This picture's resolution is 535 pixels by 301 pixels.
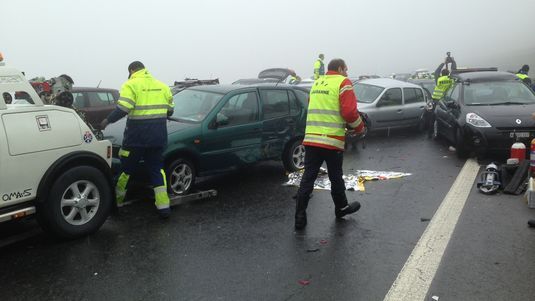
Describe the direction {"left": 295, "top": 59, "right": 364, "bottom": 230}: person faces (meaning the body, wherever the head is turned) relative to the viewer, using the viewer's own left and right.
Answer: facing away from the viewer and to the right of the viewer

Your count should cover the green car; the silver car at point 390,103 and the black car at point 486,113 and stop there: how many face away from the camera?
0

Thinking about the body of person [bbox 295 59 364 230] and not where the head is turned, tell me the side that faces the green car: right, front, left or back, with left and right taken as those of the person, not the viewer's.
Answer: left

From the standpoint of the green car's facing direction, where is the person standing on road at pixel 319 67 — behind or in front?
behind

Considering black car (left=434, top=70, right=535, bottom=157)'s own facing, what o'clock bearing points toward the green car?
The green car is roughly at 3 o'clock from the black car.

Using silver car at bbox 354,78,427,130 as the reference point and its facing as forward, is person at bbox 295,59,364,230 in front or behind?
in front

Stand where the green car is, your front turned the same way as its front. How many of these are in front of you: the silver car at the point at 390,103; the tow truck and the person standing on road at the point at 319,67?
1

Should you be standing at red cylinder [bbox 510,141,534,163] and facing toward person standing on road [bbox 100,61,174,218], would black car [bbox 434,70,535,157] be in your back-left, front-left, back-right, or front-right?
back-right

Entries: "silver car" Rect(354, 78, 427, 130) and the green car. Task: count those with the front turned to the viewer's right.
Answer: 0

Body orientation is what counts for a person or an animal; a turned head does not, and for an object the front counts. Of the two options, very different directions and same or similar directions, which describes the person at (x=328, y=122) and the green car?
very different directions

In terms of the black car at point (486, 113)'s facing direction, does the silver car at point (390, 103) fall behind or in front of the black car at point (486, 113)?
behind

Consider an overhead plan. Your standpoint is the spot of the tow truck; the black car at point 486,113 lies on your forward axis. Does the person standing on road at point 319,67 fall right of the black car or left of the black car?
left

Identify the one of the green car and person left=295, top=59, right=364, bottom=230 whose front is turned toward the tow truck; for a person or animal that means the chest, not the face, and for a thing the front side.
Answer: the green car

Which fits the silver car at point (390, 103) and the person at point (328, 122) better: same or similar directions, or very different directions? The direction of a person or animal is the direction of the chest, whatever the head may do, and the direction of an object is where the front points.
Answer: very different directions
